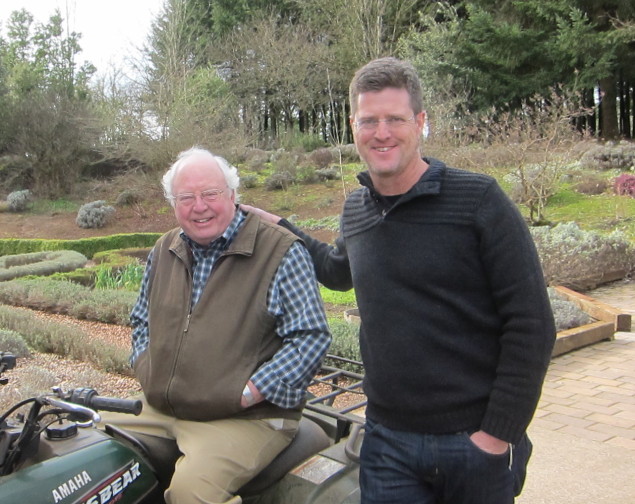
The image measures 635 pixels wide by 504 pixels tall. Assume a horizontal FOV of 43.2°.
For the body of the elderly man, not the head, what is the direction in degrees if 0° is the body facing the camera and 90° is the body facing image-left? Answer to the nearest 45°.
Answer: approximately 45°

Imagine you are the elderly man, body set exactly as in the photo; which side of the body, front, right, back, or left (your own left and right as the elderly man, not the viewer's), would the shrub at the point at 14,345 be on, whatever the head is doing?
right

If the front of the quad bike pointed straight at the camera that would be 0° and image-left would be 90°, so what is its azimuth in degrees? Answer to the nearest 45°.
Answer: approximately 45°

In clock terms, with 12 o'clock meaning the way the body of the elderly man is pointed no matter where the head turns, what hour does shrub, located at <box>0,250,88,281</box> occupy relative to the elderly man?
The shrub is roughly at 4 o'clock from the elderly man.

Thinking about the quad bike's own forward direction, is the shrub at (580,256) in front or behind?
behind

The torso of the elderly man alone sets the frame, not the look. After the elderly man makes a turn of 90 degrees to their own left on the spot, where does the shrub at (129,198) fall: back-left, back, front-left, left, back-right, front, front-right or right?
back-left

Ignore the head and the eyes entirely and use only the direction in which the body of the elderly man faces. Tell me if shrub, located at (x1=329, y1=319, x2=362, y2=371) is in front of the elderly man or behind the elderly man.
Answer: behind

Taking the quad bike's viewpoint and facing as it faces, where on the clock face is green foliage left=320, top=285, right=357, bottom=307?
The green foliage is roughly at 5 o'clock from the quad bike.

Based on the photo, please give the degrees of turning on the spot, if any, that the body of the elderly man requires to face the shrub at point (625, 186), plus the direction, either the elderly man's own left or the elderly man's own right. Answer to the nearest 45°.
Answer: approximately 180°

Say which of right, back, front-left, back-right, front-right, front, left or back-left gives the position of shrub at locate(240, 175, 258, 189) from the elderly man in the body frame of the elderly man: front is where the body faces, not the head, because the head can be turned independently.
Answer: back-right

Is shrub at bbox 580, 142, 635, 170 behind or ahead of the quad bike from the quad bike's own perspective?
behind
